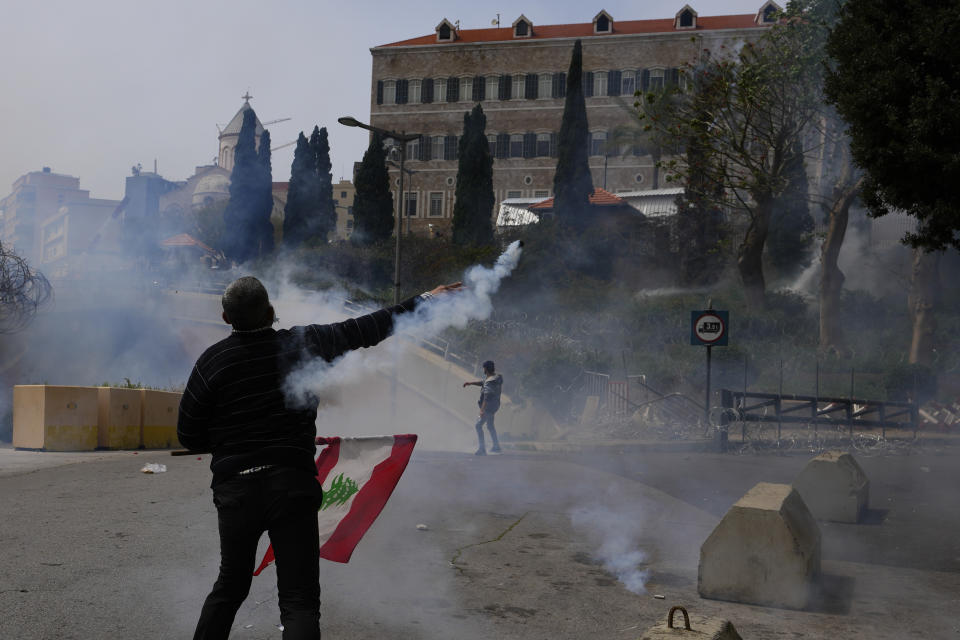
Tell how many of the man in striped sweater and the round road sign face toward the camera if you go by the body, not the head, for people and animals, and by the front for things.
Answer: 1

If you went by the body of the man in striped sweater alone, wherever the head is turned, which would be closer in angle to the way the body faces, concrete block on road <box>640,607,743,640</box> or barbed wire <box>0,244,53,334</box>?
the barbed wire

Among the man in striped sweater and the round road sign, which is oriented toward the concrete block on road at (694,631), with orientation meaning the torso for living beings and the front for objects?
the round road sign

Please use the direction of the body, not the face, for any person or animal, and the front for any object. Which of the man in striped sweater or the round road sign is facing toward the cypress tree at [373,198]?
the man in striped sweater

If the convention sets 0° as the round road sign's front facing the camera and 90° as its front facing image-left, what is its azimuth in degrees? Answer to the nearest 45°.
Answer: approximately 0°

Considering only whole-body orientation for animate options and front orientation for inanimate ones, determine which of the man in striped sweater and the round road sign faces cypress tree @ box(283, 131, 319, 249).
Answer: the man in striped sweater

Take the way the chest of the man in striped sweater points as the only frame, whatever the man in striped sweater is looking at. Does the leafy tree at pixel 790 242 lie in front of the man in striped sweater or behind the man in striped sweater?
in front

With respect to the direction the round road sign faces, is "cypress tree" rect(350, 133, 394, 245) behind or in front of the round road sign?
behind

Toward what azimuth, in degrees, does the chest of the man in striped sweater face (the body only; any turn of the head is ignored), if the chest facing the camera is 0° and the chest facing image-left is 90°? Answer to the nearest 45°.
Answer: approximately 180°
